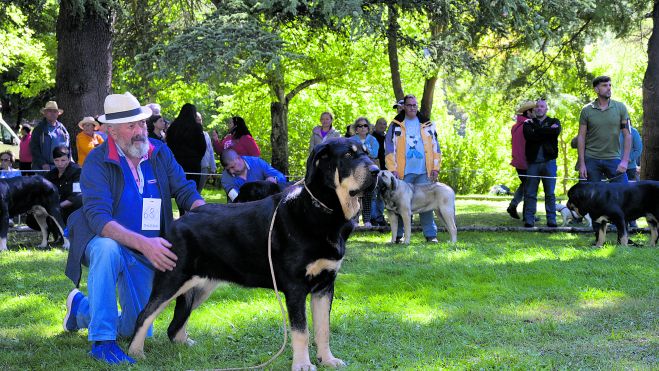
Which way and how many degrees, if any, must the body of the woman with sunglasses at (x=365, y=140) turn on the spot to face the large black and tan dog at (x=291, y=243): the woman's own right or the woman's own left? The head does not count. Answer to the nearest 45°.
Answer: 0° — they already face it

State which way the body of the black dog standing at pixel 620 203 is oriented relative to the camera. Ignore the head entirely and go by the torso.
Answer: to the viewer's left

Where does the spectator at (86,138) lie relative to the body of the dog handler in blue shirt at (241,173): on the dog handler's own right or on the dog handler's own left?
on the dog handler's own right

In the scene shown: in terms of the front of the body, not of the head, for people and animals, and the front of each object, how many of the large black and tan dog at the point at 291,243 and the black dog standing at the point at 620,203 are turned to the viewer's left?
1

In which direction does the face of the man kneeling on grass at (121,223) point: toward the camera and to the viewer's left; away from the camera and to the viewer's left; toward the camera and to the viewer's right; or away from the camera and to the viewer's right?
toward the camera and to the viewer's right

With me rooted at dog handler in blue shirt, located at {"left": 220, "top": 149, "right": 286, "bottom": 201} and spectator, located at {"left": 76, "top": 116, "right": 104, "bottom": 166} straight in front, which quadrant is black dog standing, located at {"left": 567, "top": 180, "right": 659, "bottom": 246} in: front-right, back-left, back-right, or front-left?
back-right

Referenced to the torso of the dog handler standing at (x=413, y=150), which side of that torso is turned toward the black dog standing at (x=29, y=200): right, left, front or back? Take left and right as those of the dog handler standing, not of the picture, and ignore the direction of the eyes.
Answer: right

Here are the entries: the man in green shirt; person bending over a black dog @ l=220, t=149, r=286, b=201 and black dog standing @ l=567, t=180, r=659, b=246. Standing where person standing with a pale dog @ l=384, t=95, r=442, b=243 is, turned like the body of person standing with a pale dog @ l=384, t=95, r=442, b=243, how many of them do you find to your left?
2

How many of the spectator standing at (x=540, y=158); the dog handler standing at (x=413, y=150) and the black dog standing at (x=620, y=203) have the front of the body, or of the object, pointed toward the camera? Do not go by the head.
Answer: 2

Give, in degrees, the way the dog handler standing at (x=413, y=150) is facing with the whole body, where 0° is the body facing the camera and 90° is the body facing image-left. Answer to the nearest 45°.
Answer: approximately 0°
